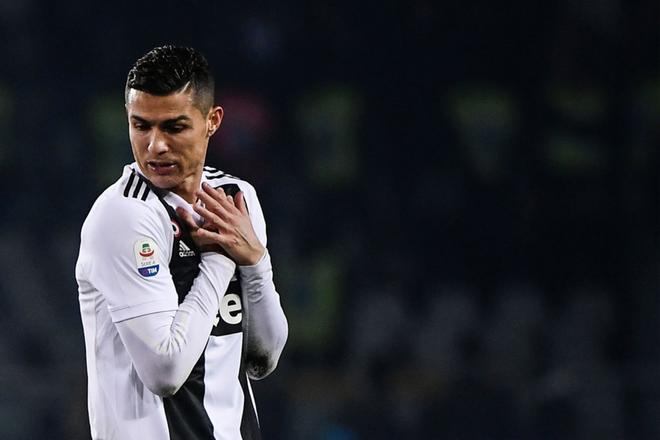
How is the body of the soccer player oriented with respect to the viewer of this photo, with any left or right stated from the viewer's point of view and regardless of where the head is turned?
facing the viewer and to the right of the viewer
